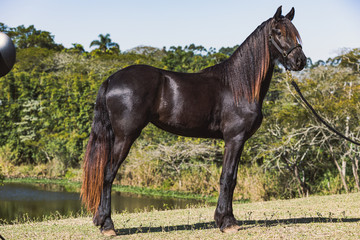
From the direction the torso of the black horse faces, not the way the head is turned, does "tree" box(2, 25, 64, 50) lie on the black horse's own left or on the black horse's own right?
on the black horse's own left

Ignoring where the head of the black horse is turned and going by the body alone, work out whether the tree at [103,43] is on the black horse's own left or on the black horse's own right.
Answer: on the black horse's own left

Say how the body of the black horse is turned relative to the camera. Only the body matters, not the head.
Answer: to the viewer's right
